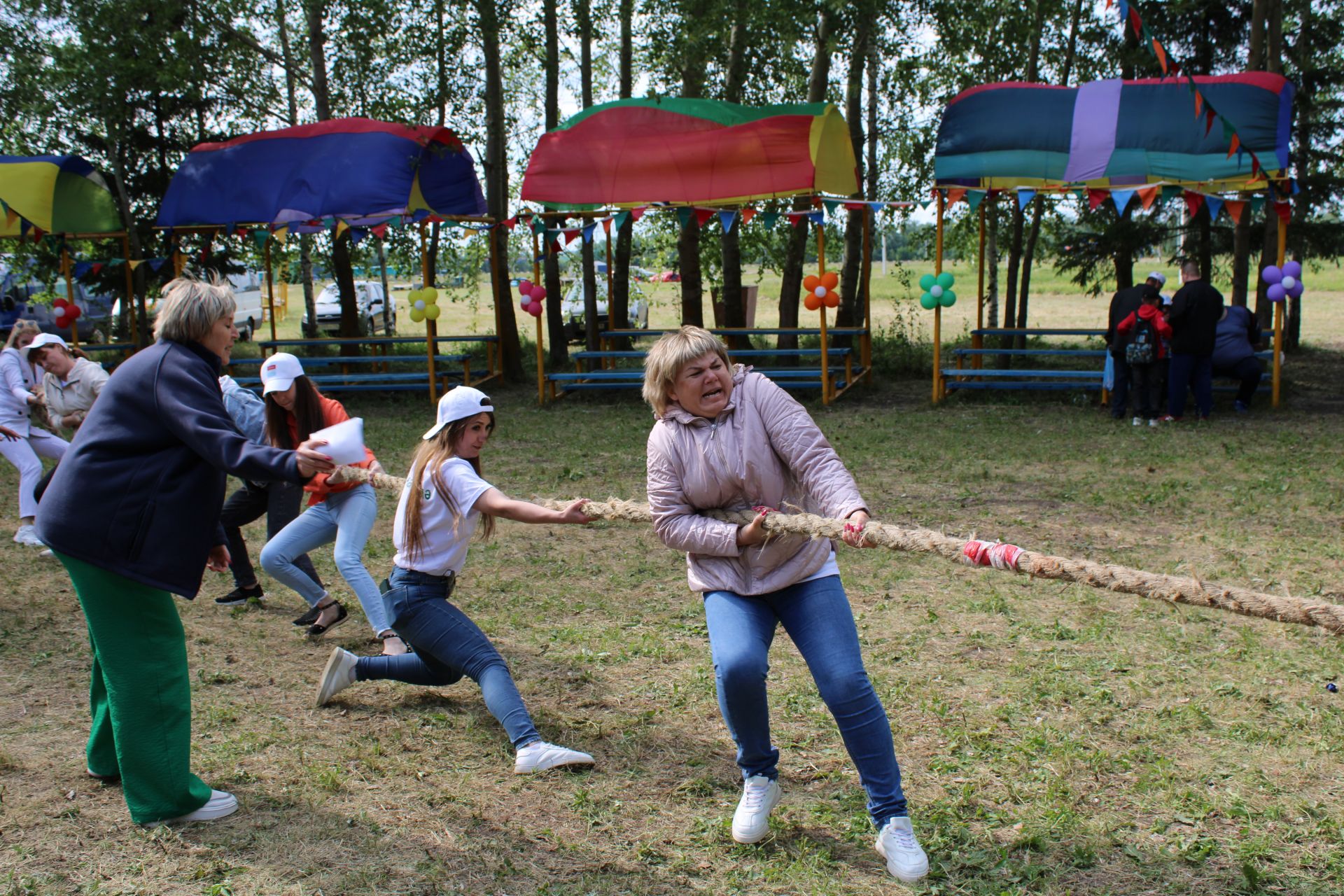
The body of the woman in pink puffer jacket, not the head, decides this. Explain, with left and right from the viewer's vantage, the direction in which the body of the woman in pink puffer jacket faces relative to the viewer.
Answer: facing the viewer

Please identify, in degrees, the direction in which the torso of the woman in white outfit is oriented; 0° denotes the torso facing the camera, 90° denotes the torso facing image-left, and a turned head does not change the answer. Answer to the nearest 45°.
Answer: approximately 315°

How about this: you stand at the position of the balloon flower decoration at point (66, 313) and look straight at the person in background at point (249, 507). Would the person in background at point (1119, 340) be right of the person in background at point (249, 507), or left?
left

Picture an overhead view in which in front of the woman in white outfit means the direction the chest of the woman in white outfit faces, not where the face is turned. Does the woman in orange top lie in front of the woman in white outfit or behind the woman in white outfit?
in front

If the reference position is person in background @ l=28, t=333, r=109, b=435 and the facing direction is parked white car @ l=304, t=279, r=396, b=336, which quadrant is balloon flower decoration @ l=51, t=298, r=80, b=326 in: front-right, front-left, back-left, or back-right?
front-left

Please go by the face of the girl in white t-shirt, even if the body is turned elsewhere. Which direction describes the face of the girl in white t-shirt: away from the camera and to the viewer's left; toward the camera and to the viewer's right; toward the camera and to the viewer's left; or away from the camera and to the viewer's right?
toward the camera and to the viewer's right

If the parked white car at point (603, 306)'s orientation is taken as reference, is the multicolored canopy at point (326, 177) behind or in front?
in front

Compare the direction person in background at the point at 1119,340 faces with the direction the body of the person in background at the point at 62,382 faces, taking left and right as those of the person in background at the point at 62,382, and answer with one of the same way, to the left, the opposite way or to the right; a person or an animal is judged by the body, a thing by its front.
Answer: to the left

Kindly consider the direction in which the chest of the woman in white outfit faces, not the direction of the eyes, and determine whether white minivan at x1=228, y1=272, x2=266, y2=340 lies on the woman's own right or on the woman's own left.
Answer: on the woman's own left

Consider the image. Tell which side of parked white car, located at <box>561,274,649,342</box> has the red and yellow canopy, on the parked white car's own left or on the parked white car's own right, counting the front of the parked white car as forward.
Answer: on the parked white car's own left

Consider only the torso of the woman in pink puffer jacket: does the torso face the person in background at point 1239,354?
no

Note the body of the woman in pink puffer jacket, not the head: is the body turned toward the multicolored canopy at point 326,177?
no
